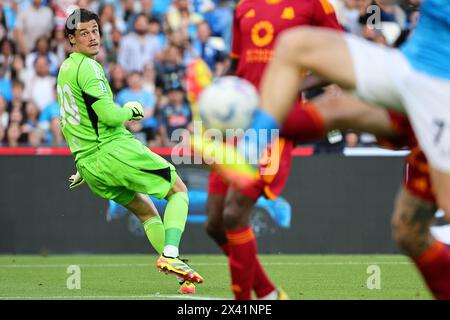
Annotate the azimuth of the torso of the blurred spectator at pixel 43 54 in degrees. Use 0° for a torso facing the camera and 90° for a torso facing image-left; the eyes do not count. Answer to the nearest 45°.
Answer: approximately 0°

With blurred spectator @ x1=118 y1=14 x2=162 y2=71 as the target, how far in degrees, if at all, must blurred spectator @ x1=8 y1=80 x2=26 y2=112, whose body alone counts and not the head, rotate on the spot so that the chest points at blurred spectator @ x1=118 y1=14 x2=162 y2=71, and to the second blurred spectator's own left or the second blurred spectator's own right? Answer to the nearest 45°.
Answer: approximately 90° to the second blurred spectator's own left

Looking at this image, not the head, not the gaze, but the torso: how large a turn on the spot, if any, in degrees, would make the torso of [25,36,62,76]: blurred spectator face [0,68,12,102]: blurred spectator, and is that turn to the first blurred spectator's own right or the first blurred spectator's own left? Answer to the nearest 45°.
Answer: approximately 90° to the first blurred spectator's own right

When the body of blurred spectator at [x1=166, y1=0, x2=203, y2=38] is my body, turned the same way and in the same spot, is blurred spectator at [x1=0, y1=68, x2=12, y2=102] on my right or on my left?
on my right
